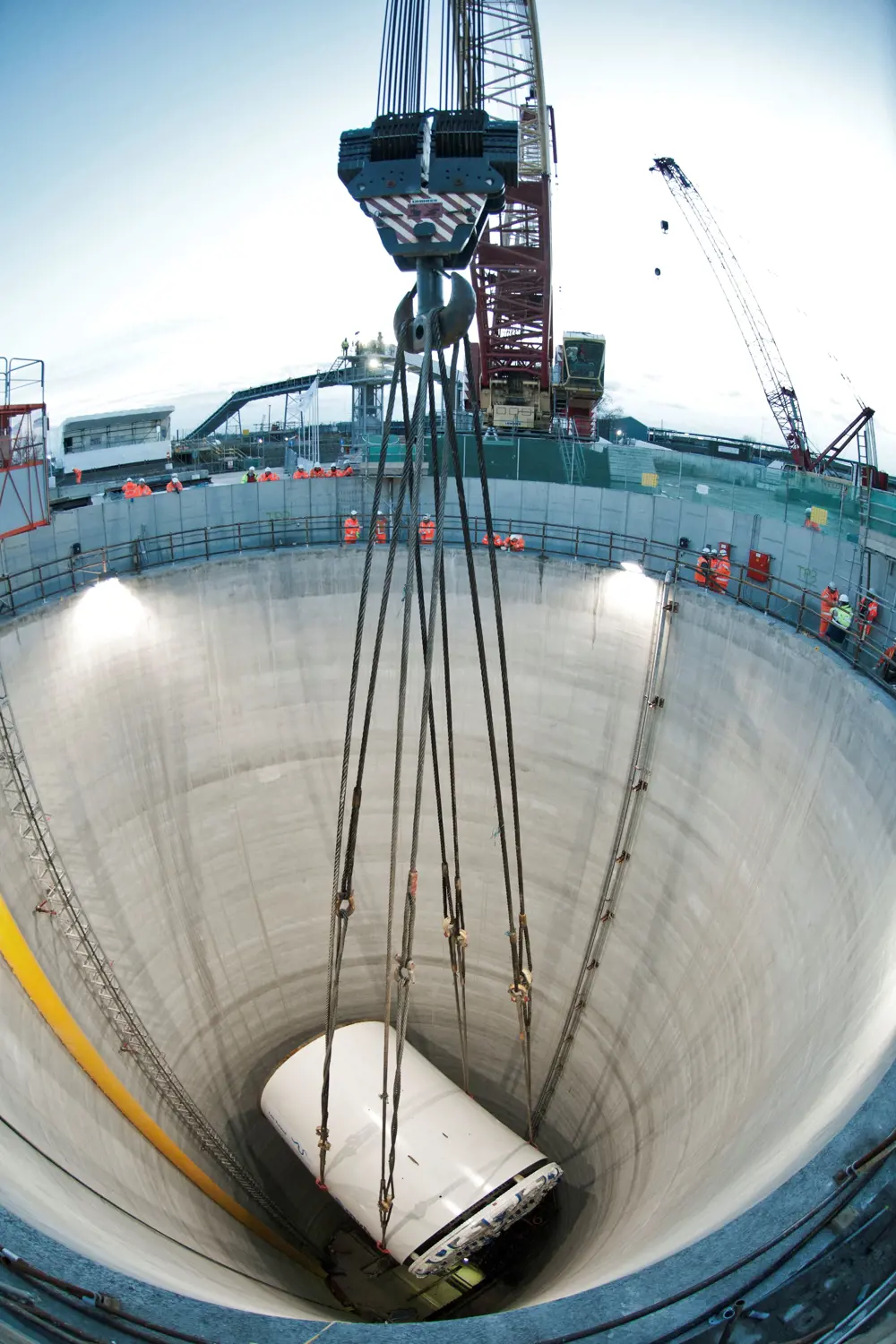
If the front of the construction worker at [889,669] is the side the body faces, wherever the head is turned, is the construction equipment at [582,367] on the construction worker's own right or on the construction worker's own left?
on the construction worker's own right

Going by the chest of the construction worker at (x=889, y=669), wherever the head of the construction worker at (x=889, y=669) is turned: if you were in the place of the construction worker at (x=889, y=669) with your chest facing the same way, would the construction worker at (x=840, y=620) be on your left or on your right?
on your right

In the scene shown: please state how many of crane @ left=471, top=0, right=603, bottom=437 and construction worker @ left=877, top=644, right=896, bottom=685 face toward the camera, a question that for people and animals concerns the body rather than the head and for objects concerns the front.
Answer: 1

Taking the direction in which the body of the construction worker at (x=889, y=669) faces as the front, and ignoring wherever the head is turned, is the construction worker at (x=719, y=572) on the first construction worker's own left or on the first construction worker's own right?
on the first construction worker's own right

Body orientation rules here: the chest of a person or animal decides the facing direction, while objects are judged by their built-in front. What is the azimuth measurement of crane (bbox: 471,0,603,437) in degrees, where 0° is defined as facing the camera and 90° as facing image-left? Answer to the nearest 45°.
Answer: approximately 0°

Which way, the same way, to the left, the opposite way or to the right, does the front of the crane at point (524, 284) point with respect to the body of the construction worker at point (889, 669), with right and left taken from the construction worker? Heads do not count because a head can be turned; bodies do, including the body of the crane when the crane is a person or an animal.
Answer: to the left

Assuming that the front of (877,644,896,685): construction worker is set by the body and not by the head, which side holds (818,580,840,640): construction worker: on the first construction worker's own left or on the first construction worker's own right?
on the first construction worker's own right

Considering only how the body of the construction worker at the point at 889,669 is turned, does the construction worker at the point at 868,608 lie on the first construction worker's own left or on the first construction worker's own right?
on the first construction worker's own right

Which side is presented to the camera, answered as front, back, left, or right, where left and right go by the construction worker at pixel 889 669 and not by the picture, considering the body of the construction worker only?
left
